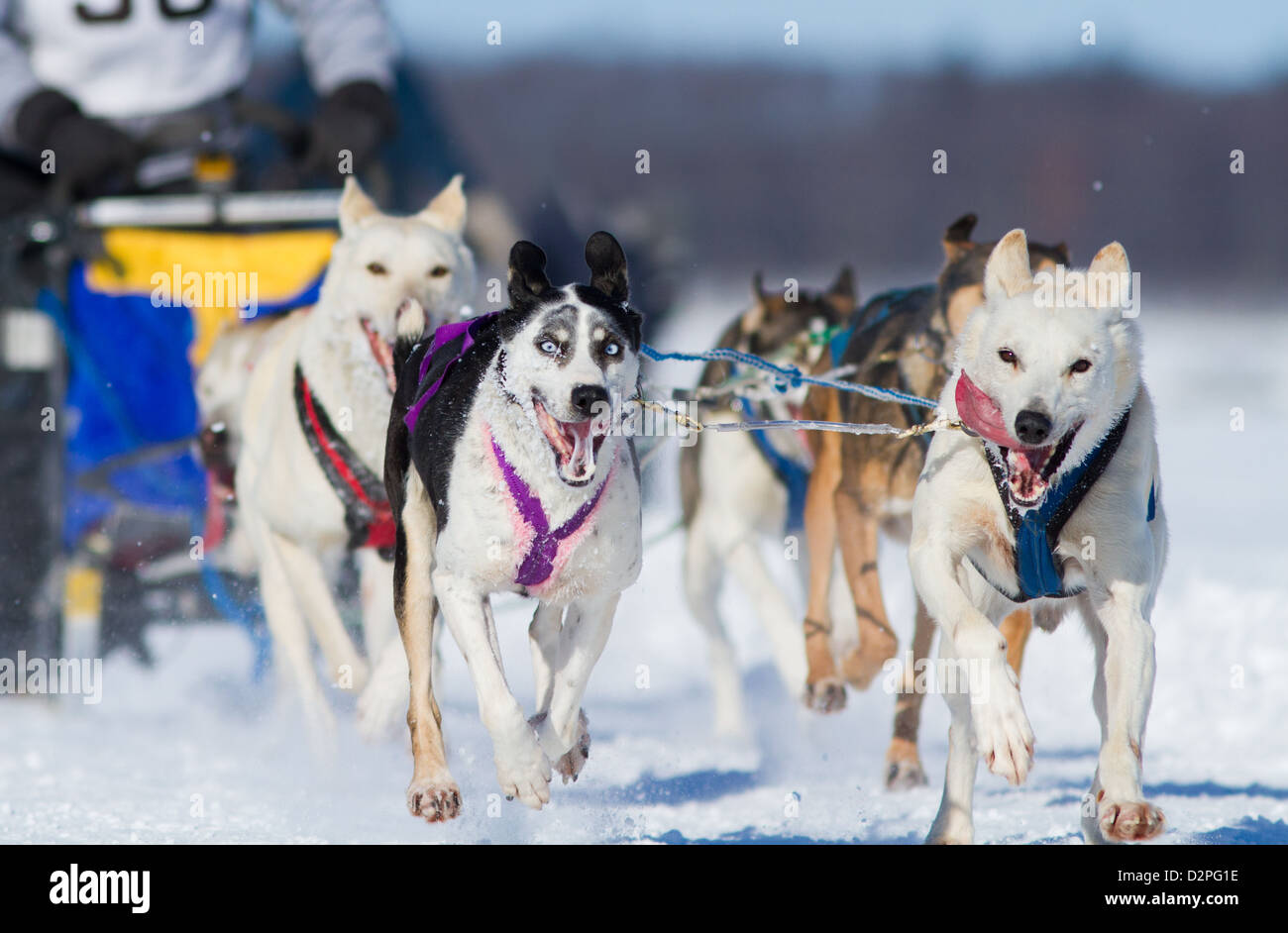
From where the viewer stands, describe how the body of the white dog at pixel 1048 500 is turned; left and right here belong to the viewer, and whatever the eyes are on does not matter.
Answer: facing the viewer

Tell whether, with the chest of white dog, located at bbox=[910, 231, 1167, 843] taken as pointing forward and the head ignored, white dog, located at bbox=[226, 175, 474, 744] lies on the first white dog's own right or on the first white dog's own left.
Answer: on the first white dog's own right

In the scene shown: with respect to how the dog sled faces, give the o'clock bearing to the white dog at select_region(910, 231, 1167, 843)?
The white dog is roughly at 11 o'clock from the dog sled.

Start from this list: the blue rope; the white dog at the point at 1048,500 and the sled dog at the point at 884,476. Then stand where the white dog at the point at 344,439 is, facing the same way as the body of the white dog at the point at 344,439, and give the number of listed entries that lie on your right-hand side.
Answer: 0

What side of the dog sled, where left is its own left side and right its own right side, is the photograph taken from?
front

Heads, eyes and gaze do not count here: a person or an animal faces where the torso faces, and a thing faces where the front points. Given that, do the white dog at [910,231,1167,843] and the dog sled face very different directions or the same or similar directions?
same or similar directions

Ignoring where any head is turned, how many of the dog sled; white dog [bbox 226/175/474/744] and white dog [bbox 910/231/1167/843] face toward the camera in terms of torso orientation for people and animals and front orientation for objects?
3

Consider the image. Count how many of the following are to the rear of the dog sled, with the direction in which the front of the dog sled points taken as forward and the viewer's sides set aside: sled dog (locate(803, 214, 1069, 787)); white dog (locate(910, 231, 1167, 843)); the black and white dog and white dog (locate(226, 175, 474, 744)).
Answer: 0

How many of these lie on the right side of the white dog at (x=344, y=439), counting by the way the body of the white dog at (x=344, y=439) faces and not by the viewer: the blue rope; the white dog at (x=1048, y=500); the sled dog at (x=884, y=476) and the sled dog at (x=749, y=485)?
0

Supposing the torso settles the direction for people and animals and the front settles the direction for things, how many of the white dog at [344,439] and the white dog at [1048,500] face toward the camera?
2

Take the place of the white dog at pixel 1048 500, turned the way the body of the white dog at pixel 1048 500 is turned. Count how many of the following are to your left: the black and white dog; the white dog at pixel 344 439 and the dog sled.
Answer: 0

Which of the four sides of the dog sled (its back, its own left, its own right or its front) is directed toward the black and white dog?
front

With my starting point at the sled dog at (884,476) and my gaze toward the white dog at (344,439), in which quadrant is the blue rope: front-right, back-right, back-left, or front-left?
front-left

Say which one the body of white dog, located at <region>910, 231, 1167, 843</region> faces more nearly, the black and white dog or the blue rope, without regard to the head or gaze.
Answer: the black and white dog

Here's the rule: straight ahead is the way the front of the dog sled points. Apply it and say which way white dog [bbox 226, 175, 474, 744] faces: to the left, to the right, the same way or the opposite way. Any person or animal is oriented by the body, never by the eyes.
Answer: the same way

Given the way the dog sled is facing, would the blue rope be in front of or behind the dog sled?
in front
